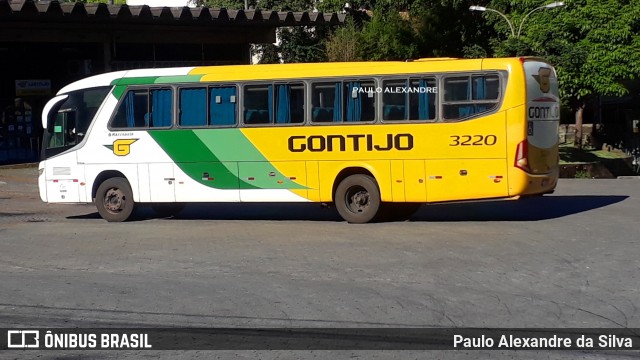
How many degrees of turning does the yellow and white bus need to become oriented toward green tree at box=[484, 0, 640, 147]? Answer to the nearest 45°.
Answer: approximately 135° to its right

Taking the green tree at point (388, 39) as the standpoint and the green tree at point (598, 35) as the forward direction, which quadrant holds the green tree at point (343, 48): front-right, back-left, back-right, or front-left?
back-right

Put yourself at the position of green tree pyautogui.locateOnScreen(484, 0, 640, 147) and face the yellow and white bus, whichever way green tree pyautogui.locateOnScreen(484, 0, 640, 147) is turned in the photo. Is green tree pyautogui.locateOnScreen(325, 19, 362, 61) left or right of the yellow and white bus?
right

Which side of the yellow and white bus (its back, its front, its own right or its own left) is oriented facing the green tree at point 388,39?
right

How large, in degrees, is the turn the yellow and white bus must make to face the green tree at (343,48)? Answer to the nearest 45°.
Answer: approximately 90° to its right

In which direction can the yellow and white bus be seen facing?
to the viewer's left
